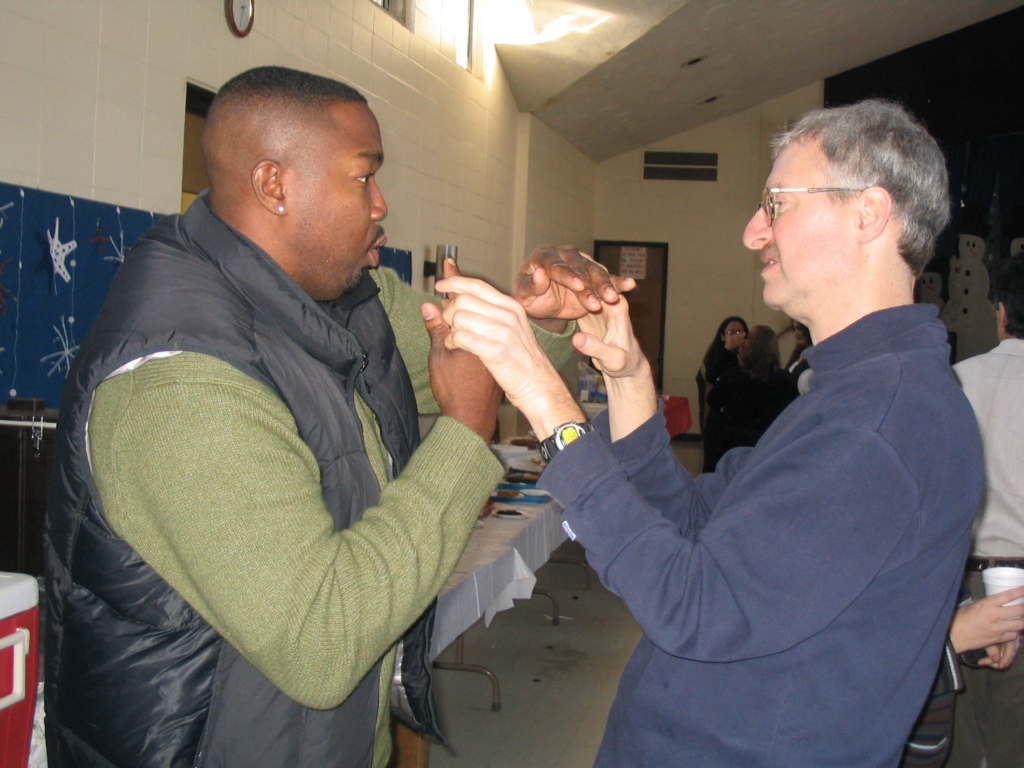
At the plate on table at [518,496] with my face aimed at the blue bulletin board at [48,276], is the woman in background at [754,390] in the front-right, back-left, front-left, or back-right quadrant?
back-right

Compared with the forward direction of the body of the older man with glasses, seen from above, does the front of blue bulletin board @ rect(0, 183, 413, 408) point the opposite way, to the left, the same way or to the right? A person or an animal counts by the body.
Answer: the opposite way

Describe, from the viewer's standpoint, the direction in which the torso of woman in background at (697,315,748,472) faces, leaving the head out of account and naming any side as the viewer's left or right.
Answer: facing the viewer and to the right of the viewer

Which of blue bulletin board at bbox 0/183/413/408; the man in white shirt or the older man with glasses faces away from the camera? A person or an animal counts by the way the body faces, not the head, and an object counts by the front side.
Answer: the man in white shirt

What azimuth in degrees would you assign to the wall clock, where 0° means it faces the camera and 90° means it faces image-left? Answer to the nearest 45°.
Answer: approximately 315°

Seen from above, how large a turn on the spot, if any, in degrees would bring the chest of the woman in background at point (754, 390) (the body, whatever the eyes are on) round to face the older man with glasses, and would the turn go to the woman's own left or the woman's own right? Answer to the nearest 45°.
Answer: approximately 180°

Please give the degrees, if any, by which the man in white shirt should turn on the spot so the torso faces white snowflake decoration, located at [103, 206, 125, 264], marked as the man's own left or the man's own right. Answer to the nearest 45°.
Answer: approximately 90° to the man's own left

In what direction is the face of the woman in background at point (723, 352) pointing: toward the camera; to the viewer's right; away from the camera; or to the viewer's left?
toward the camera

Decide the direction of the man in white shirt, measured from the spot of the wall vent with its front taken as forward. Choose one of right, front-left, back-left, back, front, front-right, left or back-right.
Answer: front

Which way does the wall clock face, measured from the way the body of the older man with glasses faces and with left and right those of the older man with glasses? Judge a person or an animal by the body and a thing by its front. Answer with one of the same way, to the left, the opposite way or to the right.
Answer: the opposite way

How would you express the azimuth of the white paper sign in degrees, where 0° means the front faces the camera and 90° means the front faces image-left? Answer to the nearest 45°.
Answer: approximately 0°

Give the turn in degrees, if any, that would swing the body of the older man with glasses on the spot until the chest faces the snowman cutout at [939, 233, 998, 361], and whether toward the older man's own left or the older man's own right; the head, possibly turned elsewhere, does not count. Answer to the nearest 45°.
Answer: approximately 90° to the older man's own right

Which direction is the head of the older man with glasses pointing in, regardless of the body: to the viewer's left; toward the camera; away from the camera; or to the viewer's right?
to the viewer's left

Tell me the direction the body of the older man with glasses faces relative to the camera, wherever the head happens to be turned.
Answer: to the viewer's left

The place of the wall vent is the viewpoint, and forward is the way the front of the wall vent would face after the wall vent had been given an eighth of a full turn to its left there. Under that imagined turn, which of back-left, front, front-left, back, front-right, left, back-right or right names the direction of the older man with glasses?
front-right
